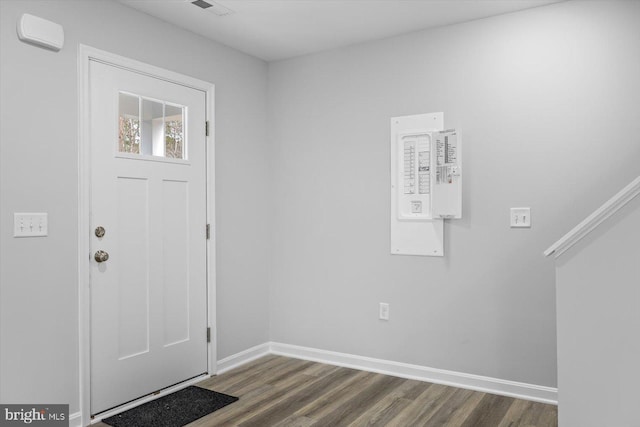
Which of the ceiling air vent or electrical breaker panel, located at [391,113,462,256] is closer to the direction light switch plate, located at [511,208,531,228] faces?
the ceiling air vent

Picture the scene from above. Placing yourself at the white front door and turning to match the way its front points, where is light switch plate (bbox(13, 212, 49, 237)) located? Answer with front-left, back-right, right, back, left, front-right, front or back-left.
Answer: right

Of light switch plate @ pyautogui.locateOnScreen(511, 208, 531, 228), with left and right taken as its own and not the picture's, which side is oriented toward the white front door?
right

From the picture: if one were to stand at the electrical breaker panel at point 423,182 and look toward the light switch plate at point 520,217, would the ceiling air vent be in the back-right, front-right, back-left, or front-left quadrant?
back-right

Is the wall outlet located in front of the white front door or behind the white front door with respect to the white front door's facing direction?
in front

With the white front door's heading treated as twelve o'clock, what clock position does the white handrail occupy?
The white handrail is roughly at 12 o'clock from the white front door.

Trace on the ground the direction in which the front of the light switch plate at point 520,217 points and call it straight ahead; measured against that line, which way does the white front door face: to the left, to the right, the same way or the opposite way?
to the left

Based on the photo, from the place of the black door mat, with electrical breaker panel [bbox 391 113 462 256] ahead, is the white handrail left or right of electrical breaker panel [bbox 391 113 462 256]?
right

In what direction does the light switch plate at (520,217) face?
toward the camera

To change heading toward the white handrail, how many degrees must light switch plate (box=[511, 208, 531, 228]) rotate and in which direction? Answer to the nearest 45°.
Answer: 0° — it already faces it

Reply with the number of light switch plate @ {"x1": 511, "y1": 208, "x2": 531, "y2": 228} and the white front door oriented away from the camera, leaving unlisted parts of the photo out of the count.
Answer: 0

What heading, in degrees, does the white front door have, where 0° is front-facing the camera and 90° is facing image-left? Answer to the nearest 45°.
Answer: approximately 315°

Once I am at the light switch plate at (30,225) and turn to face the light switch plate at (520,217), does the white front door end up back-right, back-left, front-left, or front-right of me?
front-left

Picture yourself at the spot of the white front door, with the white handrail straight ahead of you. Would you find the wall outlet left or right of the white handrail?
left

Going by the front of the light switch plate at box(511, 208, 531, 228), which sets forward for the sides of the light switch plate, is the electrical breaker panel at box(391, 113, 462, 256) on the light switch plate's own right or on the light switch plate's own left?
on the light switch plate's own right
